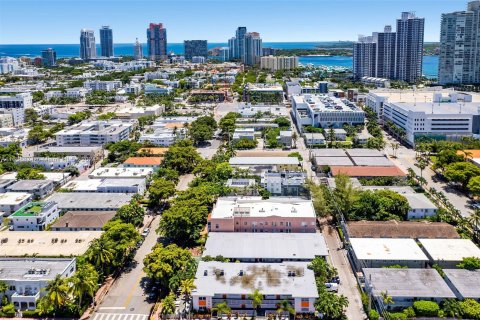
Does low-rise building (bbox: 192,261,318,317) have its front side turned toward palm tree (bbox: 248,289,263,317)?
yes

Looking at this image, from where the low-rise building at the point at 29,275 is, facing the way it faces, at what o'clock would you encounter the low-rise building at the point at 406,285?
the low-rise building at the point at 406,285 is roughly at 10 o'clock from the low-rise building at the point at 29,275.

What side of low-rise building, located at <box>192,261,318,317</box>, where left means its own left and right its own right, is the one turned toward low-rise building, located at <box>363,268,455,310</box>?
left

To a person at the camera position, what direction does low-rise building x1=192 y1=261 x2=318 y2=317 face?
facing the viewer

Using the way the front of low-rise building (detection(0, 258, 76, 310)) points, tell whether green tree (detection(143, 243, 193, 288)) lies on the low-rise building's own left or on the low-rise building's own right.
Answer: on the low-rise building's own left

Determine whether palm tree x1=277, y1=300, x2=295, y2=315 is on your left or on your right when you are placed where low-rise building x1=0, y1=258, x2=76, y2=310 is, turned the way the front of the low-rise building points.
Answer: on your left

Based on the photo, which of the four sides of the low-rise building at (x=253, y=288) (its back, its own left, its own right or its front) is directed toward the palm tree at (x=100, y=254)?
right

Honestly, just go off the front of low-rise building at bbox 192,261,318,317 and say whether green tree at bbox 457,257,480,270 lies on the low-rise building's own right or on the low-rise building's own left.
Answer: on the low-rise building's own left

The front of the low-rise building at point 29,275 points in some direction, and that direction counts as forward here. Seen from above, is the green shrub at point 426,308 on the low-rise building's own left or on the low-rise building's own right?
on the low-rise building's own left

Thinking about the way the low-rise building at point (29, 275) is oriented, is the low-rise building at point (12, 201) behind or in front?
behind

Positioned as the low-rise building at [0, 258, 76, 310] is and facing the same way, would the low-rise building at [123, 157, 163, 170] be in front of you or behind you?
behind

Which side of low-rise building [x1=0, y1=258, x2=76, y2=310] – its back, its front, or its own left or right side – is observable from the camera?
front

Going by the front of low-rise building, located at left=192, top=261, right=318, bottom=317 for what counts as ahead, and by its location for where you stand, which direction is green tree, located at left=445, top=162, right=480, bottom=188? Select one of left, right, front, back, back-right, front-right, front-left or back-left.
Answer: back-left

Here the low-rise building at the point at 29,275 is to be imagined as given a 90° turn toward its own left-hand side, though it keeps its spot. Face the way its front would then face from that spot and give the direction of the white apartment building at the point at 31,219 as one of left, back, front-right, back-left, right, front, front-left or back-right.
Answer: left
